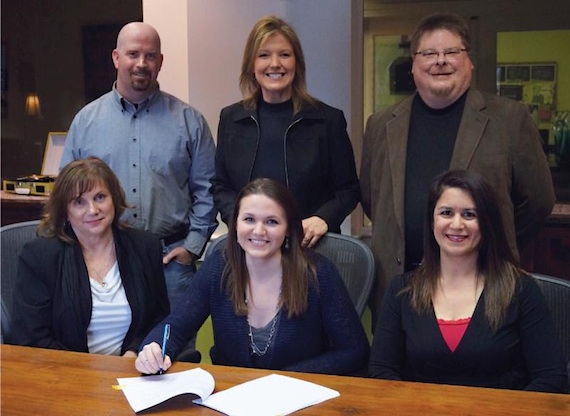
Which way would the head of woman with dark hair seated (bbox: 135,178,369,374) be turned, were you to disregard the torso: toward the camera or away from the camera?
toward the camera

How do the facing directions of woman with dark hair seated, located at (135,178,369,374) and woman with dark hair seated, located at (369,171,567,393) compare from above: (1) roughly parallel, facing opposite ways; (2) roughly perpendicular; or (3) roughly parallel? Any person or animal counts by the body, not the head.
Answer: roughly parallel

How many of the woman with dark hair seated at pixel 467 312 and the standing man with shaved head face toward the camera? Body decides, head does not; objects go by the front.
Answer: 2

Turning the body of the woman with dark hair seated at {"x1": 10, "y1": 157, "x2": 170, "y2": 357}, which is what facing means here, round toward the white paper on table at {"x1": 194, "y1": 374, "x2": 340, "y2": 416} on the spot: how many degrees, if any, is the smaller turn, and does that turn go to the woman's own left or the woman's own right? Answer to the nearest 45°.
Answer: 0° — they already face it

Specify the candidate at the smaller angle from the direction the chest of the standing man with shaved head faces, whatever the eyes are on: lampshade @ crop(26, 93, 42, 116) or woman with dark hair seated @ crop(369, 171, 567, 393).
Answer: the woman with dark hair seated

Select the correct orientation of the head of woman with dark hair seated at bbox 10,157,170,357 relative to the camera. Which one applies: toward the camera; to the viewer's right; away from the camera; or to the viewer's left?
toward the camera

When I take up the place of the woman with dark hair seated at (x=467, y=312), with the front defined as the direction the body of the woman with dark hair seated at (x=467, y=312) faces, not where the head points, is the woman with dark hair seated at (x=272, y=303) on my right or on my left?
on my right

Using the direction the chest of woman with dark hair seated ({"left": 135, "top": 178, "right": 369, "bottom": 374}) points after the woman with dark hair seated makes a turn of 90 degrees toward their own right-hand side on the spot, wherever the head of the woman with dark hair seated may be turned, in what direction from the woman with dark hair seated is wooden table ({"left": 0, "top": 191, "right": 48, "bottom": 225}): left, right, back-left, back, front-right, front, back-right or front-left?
front-right

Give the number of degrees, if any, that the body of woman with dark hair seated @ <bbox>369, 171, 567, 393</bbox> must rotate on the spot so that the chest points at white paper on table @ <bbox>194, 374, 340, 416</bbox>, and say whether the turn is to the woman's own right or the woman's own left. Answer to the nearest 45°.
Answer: approximately 45° to the woman's own right

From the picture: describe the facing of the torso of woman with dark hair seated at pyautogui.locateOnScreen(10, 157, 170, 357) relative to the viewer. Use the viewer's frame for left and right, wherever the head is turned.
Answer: facing the viewer and to the right of the viewer

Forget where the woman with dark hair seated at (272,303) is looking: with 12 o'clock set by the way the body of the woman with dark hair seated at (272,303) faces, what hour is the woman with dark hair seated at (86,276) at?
the woman with dark hair seated at (86,276) is roughly at 4 o'clock from the woman with dark hair seated at (272,303).

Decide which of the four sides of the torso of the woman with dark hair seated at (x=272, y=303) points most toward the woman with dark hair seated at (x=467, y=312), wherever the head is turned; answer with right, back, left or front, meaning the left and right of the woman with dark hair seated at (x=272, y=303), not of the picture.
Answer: left

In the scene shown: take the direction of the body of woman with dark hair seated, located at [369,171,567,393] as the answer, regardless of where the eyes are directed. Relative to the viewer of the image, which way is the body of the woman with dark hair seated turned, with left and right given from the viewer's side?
facing the viewer

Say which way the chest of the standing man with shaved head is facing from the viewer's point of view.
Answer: toward the camera

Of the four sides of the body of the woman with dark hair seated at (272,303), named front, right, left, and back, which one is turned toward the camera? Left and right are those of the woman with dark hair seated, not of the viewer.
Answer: front
